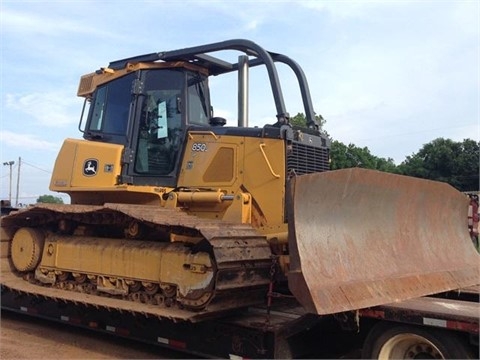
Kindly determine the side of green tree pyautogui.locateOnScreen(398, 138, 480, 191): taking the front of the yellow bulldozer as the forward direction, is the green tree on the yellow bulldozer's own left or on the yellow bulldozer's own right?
on the yellow bulldozer's own left

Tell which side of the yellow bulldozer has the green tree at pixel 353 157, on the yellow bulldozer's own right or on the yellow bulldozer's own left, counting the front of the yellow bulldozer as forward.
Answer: on the yellow bulldozer's own left

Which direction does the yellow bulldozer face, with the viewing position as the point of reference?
facing the viewer and to the right of the viewer
